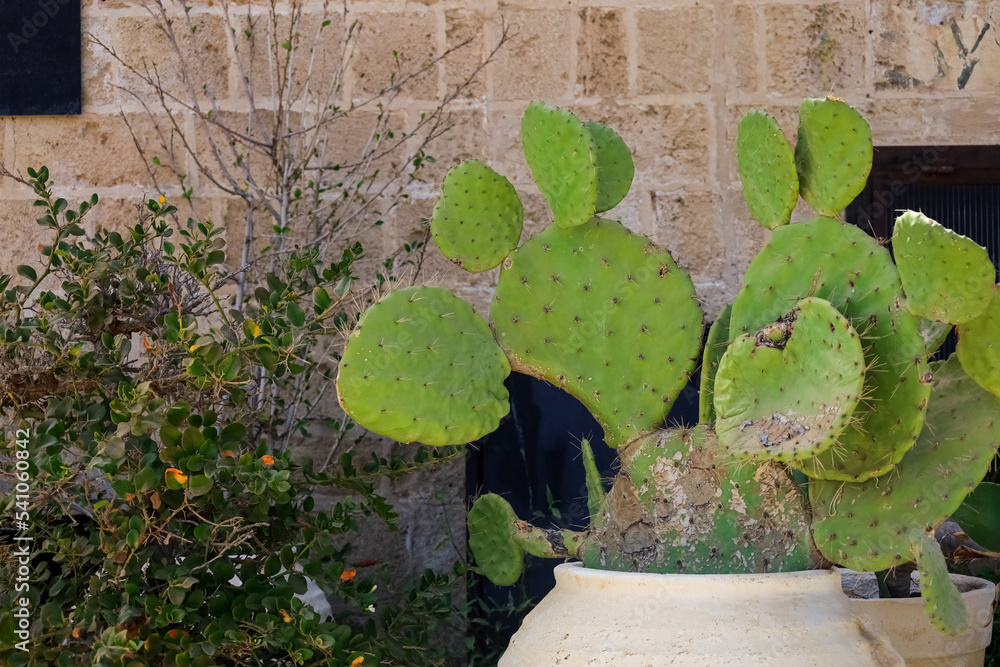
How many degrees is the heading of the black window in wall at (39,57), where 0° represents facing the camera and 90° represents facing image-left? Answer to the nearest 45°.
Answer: approximately 0°

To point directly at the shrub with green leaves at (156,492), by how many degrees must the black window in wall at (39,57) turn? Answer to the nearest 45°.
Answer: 0° — it already faces it

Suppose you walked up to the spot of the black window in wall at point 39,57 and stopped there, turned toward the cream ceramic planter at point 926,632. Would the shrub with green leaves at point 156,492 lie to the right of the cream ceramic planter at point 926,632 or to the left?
right
